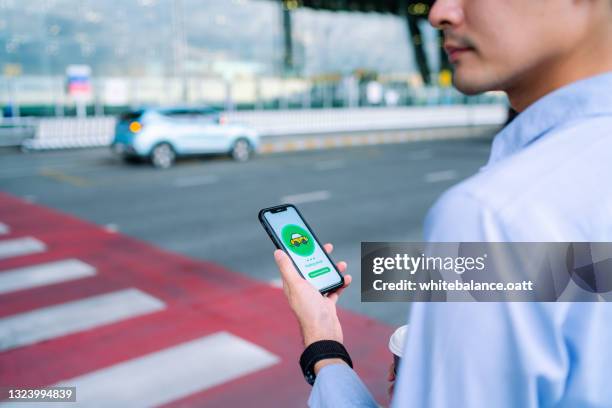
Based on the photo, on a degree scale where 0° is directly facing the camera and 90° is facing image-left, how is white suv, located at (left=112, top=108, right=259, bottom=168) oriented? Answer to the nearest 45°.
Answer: approximately 225°

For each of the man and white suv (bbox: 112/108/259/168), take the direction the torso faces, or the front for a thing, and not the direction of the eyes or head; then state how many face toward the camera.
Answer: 0

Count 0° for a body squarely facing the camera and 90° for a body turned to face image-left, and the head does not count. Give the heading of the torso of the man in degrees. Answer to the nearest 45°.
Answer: approximately 135°

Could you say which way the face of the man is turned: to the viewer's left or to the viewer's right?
to the viewer's left

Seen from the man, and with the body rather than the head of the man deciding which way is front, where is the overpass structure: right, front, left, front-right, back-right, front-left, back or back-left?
front-right
